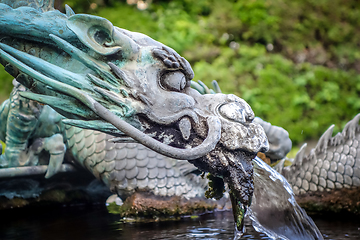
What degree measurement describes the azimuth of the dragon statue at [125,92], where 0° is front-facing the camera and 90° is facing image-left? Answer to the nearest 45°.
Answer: approximately 270°

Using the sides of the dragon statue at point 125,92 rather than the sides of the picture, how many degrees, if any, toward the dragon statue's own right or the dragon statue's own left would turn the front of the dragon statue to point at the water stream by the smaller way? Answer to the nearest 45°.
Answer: approximately 45° to the dragon statue's own left
